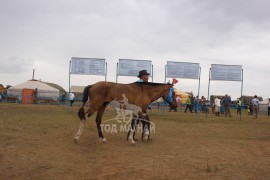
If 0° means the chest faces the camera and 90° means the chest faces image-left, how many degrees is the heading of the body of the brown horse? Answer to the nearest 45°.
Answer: approximately 270°

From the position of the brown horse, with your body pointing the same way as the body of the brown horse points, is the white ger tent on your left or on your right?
on your left
